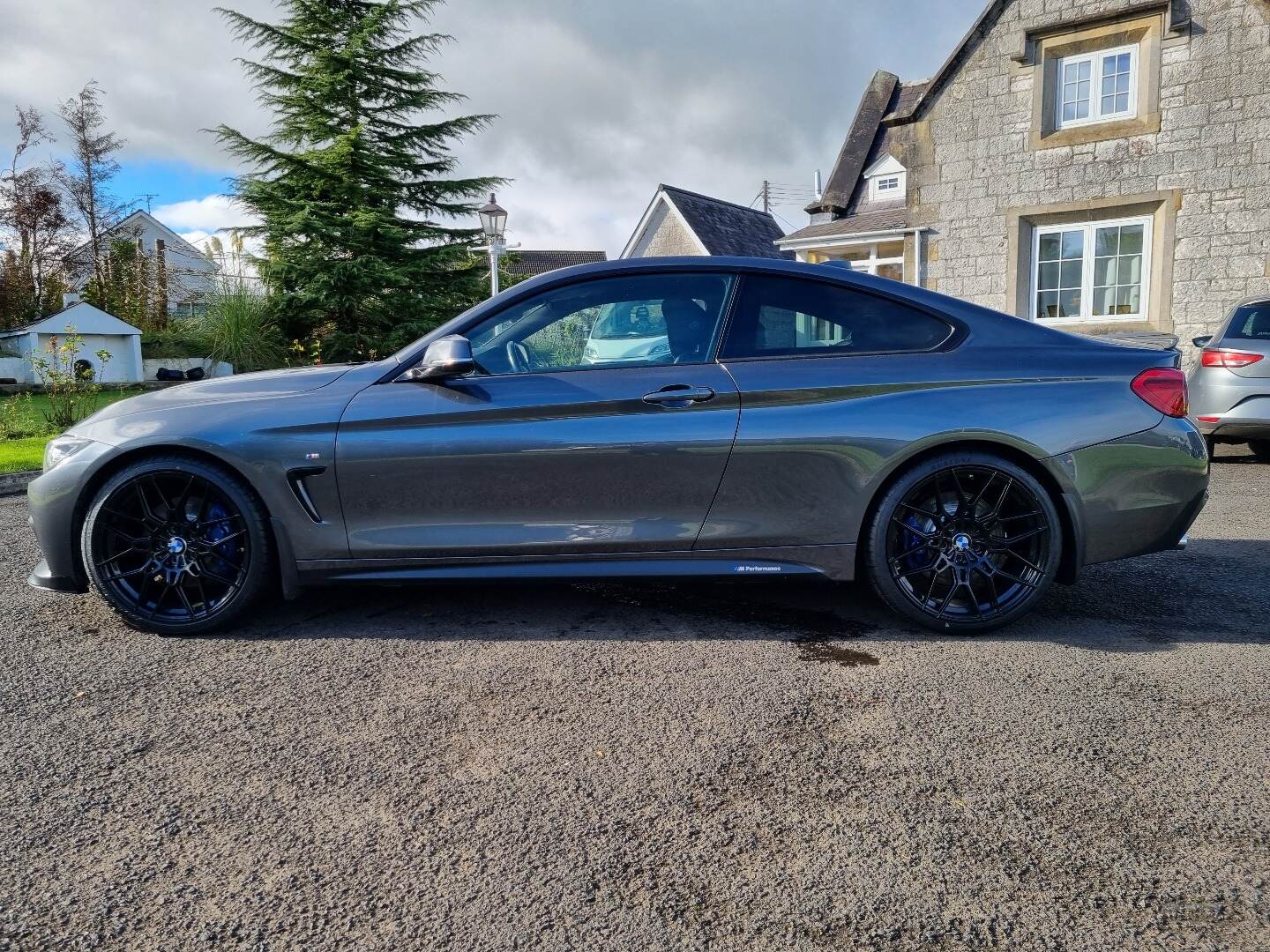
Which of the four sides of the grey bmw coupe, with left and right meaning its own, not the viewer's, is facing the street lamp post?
right

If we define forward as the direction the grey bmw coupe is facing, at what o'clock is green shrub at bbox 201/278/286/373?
The green shrub is roughly at 2 o'clock from the grey bmw coupe.

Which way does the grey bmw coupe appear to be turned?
to the viewer's left

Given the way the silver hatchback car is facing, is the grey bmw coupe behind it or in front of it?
behind

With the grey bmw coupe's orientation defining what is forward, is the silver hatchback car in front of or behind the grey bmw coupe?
behind

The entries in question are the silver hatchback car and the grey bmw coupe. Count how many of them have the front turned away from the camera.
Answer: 1

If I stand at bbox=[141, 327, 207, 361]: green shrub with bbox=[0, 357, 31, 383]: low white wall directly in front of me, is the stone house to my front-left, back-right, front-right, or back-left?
back-left

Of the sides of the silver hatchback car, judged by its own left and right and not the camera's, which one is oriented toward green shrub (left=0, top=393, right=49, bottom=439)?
left

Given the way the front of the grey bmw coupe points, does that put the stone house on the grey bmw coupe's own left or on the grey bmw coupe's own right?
on the grey bmw coupe's own right

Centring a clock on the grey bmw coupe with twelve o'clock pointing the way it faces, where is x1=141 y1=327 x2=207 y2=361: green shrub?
The green shrub is roughly at 2 o'clock from the grey bmw coupe.

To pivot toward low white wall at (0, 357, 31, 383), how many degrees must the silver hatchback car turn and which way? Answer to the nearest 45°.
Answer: approximately 90° to its left

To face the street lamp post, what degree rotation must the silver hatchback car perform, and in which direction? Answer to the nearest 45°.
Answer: approximately 90° to its left

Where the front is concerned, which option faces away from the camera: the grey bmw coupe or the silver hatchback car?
the silver hatchback car

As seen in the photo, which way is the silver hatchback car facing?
away from the camera

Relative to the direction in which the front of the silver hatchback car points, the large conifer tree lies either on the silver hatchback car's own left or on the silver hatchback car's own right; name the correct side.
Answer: on the silver hatchback car's own left
